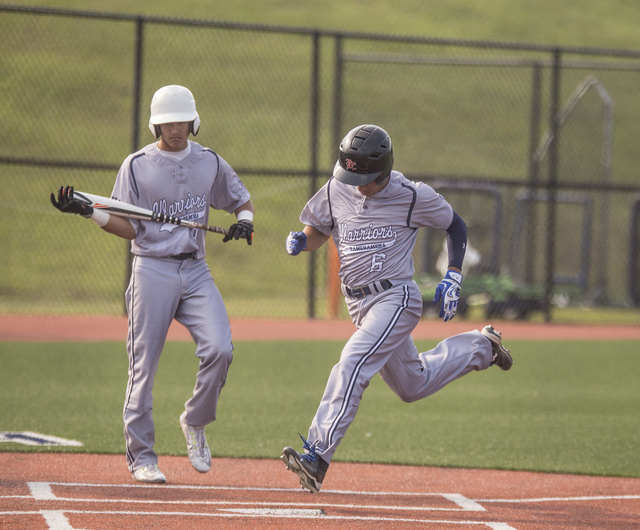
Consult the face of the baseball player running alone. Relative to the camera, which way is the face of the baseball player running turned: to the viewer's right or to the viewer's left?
to the viewer's left

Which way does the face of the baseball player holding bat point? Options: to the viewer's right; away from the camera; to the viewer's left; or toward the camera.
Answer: toward the camera

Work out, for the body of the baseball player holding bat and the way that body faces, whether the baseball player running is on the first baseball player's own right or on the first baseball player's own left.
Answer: on the first baseball player's own left

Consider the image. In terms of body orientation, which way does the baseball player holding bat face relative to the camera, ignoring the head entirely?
toward the camera

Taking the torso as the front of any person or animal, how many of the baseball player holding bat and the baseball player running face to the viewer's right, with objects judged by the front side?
0

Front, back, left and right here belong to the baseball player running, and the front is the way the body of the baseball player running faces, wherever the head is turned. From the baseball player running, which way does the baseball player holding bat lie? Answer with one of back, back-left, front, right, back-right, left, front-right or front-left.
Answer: front-right
